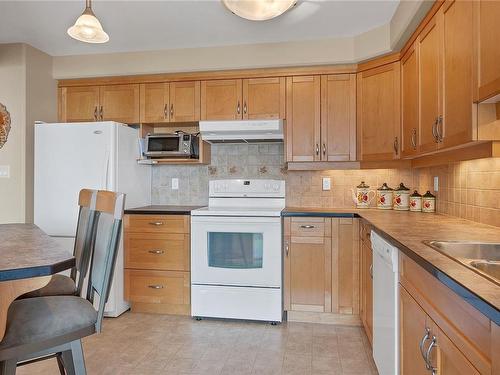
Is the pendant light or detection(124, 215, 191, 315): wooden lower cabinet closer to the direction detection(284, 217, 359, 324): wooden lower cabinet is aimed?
the pendant light

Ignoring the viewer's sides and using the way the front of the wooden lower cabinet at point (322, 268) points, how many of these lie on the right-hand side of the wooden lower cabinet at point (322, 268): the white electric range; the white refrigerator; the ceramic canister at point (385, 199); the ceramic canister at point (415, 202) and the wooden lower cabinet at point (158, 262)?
3

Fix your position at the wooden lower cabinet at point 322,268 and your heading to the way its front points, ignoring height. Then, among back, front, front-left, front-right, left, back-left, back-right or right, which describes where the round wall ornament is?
right

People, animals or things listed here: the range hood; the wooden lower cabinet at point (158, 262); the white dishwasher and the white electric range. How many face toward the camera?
3

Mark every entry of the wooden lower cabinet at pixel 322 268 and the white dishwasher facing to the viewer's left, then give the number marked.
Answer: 1

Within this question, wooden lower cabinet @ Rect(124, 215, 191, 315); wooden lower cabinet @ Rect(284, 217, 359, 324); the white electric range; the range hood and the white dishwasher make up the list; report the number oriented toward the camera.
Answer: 4

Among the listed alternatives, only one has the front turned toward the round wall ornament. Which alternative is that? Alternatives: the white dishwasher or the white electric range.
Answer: the white dishwasher

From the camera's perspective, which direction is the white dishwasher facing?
to the viewer's left

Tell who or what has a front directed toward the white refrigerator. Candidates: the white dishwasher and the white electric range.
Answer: the white dishwasher

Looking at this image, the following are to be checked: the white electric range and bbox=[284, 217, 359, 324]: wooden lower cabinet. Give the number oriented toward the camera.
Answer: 2
